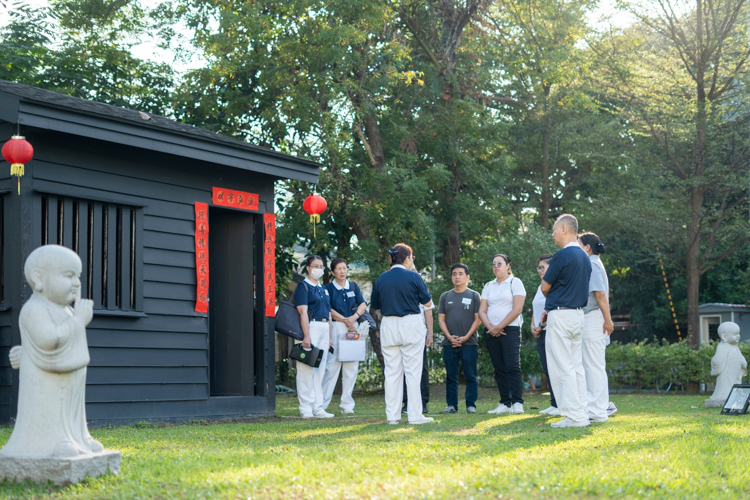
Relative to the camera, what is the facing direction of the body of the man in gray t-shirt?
toward the camera

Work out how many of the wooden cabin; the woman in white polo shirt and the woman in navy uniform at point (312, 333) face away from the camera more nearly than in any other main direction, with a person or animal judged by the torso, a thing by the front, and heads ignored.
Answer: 0

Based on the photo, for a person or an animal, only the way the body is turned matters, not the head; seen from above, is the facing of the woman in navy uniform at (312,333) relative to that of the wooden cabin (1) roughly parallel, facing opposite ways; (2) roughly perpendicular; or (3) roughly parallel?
roughly parallel

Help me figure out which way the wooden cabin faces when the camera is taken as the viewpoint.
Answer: facing the viewer and to the right of the viewer

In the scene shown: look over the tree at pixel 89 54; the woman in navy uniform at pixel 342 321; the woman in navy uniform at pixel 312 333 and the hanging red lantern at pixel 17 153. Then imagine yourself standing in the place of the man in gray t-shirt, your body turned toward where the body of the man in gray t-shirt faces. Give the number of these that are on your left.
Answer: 0

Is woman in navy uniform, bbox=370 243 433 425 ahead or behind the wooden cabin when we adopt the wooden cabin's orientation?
ahead

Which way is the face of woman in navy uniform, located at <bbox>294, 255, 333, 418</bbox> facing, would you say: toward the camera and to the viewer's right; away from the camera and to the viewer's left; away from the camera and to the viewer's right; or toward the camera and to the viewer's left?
toward the camera and to the viewer's right

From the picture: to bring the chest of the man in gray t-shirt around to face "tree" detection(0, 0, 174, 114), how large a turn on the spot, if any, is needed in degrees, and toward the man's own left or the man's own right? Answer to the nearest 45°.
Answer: approximately 135° to the man's own right

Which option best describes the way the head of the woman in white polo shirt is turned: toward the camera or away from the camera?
toward the camera

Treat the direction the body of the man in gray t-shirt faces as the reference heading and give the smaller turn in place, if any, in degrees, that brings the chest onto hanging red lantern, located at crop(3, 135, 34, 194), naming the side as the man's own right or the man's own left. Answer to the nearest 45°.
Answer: approximately 45° to the man's own right

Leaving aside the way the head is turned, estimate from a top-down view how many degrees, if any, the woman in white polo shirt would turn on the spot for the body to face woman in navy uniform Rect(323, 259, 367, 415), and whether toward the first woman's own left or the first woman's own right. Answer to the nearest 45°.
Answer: approximately 45° to the first woman's own right

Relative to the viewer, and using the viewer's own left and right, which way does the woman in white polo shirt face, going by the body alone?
facing the viewer and to the left of the viewer

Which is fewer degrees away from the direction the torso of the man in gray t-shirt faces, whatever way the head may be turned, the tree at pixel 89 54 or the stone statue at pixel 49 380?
the stone statue
